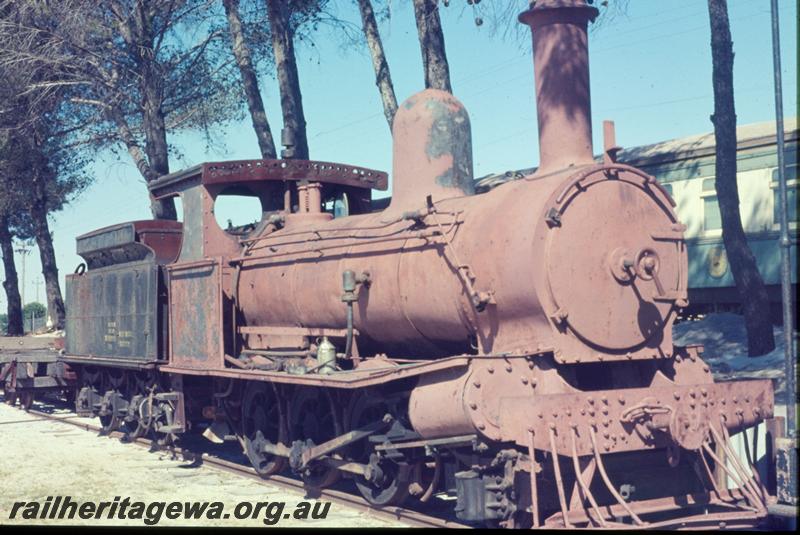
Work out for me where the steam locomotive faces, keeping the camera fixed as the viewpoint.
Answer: facing the viewer and to the right of the viewer

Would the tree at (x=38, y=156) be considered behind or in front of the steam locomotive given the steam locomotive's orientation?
behind

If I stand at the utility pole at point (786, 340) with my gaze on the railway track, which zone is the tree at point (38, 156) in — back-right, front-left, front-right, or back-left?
front-right

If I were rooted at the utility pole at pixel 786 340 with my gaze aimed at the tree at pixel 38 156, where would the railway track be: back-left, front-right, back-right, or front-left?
front-left
